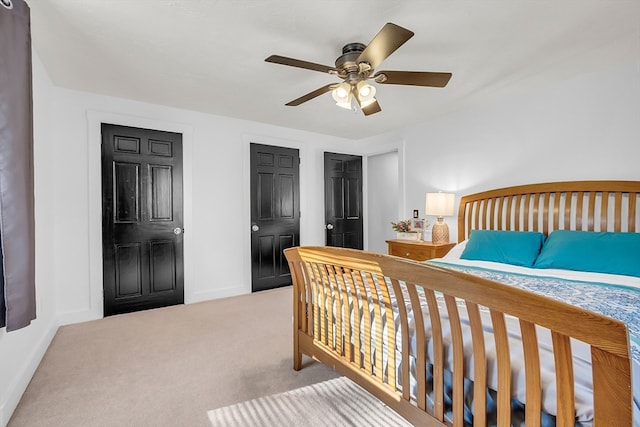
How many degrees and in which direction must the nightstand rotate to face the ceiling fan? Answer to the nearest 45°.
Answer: approximately 45° to its left

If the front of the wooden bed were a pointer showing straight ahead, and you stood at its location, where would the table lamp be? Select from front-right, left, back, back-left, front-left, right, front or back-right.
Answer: back-right

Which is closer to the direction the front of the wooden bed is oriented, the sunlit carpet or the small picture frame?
the sunlit carpet

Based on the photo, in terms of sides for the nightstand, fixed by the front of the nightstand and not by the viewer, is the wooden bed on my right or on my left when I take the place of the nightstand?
on my left

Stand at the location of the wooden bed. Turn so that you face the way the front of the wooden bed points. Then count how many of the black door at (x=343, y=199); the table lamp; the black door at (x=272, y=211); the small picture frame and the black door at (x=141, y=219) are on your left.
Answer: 0

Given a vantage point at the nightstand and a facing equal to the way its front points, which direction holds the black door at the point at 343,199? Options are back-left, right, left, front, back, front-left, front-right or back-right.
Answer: right

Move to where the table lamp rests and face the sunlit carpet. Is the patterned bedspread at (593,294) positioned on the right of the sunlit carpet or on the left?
left

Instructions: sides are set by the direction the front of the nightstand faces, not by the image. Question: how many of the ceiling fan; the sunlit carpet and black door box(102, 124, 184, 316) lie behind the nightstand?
0

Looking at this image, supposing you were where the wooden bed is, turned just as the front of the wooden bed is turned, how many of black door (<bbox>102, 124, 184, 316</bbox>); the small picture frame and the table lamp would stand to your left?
0

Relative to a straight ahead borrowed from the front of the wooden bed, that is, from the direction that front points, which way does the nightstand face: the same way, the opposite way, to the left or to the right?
the same way

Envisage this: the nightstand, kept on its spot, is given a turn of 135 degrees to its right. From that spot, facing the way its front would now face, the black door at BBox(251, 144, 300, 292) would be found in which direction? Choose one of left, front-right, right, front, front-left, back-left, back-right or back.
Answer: left

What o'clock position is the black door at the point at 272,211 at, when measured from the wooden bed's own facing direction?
The black door is roughly at 3 o'clock from the wooden bed.

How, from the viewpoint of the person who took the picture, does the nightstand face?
facing the viewer and to the left of the viewer

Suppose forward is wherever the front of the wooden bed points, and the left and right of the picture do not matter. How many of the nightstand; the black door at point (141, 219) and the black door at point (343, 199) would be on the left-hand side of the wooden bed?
0

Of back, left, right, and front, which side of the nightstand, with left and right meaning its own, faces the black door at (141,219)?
front

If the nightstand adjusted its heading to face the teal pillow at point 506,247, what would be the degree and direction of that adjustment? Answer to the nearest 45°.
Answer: approximately 90° to its left

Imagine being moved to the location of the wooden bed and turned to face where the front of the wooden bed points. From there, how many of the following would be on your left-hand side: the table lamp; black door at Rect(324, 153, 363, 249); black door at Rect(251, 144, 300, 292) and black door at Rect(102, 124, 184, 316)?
0

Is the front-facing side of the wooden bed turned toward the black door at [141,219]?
no

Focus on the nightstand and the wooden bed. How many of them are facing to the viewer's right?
0
